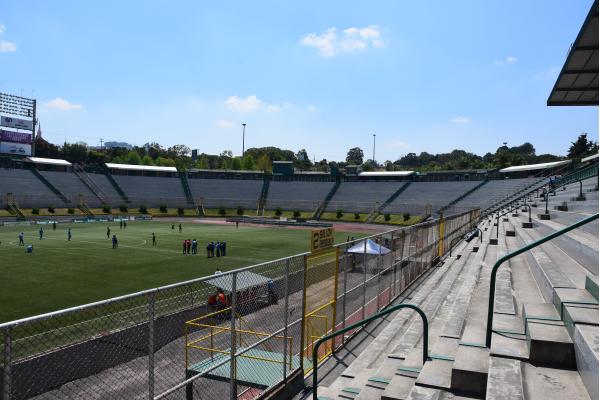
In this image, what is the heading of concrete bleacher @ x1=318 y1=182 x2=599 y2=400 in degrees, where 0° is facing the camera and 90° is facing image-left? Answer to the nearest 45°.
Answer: approximately 90°

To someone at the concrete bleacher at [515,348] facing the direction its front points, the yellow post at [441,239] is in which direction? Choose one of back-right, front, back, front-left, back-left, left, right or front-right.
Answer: right

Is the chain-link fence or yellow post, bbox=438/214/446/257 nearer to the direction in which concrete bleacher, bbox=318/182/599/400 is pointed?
the chain-link fence
